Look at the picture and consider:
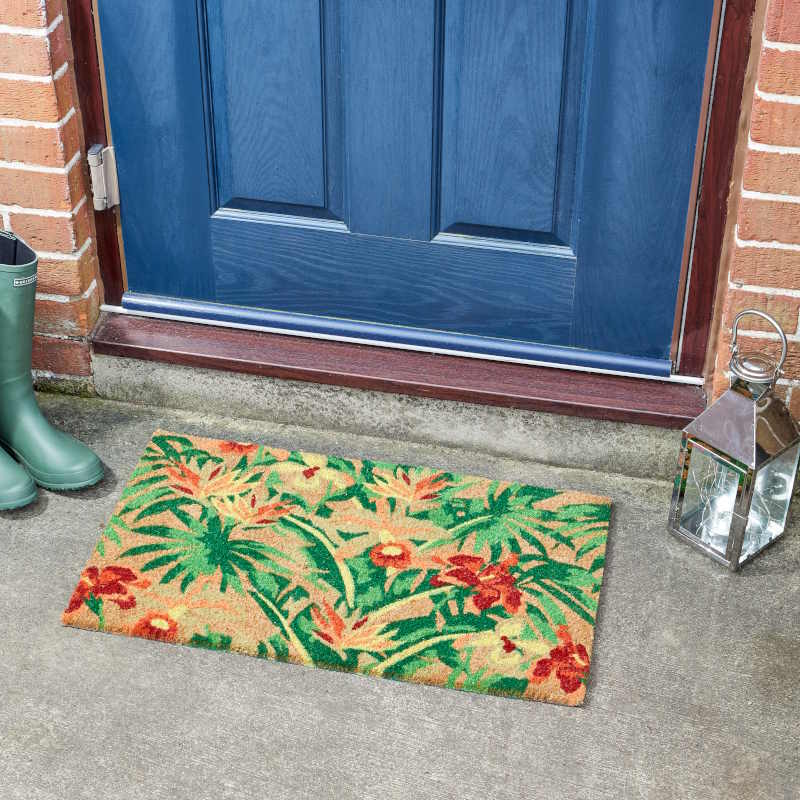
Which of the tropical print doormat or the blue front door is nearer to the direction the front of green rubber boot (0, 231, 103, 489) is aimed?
the tropical print doormat

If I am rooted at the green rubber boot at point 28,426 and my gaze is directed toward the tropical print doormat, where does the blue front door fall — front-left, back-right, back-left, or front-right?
front-left

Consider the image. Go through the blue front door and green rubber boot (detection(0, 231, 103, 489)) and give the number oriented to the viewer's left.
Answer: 0

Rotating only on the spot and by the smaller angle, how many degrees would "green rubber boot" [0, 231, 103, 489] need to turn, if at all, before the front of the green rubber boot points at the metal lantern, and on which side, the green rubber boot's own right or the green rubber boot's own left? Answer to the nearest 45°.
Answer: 0° — it already faces it

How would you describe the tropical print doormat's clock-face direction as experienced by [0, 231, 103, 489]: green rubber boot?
The tropical print doormat is roughly at 12 o'clock from the green rubber boot.

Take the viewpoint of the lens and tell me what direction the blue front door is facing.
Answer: facing the viewer

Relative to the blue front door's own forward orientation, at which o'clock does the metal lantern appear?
The metal lantern is roughly at 10 o'clock from the blue front door.

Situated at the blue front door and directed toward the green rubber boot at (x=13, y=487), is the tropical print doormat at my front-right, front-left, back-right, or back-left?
front-left

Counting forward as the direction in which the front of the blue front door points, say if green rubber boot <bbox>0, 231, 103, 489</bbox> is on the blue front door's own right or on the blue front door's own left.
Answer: on the blue front door's own right

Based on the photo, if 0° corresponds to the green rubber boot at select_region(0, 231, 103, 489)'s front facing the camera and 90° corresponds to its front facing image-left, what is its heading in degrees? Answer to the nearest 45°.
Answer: approximately 315°
